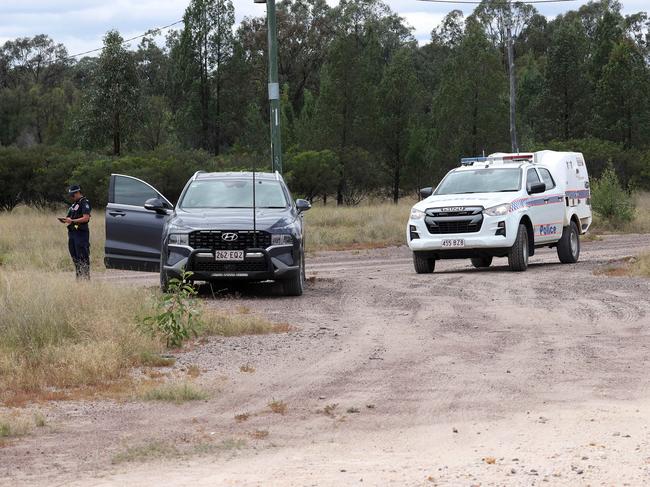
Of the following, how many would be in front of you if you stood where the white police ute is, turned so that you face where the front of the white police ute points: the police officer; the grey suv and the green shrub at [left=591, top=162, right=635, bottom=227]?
2

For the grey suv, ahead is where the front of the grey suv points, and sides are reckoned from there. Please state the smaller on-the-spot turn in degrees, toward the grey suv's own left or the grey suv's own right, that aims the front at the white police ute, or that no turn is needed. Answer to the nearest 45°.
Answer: approximately 135° to the grey suv's own left

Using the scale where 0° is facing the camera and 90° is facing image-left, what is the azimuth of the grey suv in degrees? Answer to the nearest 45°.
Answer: approximately 0°

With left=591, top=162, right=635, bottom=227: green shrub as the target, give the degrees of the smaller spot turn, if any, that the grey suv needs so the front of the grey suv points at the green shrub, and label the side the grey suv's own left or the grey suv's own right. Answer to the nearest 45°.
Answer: approximately 135° to the grey suv's own left

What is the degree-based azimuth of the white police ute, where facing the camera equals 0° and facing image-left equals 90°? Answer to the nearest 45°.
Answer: approximately 45°

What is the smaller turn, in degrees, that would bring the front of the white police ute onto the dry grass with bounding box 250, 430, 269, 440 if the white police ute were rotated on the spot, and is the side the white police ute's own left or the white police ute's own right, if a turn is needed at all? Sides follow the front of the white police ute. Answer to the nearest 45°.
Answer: approximately 45° to the white police ute's own left

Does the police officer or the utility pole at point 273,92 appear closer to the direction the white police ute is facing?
the police officer

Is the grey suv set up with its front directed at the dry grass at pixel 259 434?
yes

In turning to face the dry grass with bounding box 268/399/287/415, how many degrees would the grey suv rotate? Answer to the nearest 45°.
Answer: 0° — it already faces it

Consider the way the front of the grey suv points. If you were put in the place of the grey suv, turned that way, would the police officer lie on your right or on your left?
on your right
